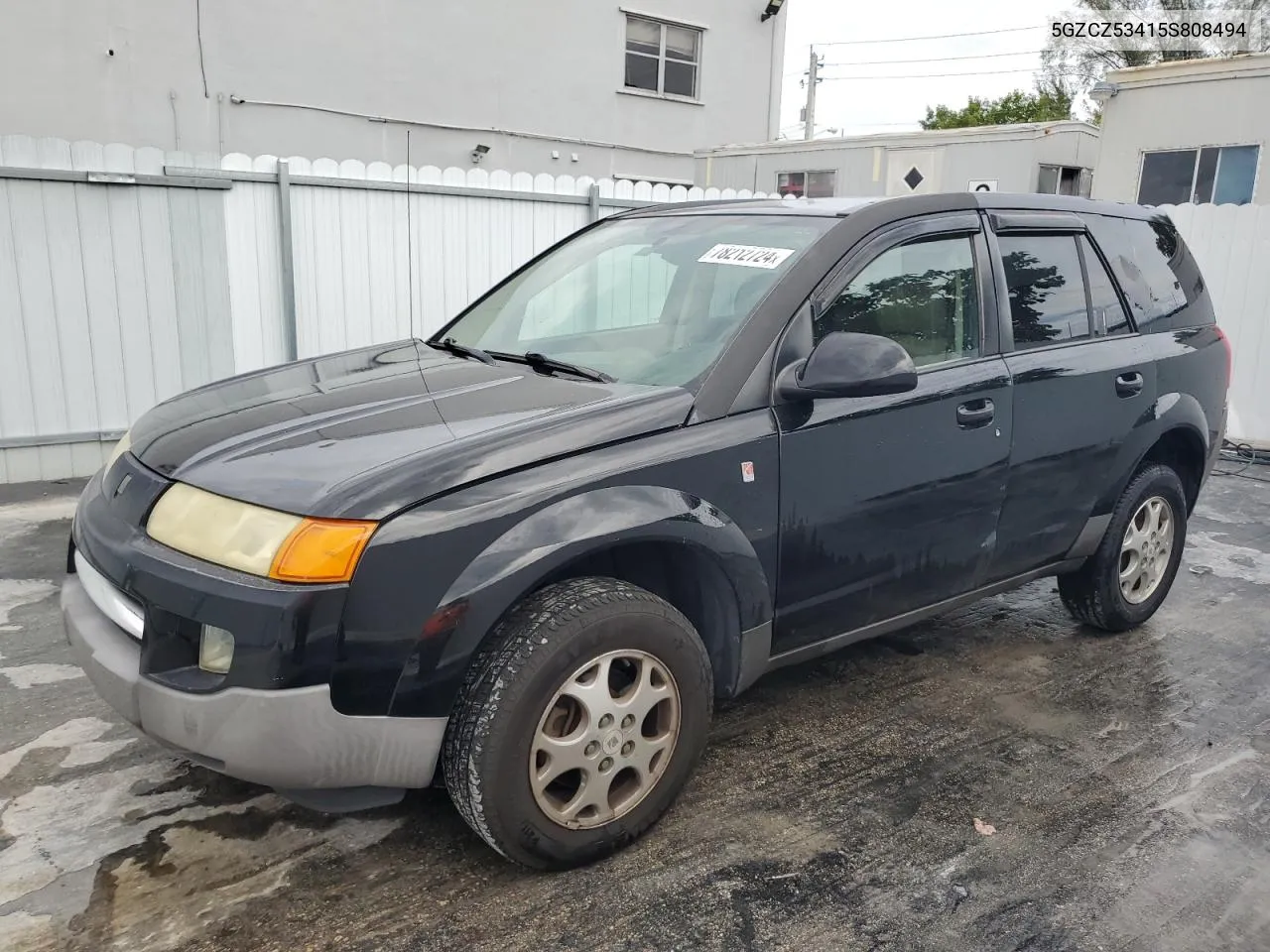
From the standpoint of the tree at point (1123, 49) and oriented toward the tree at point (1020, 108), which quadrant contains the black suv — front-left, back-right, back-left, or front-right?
back-left

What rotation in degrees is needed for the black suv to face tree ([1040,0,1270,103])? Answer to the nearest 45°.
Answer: approximately 180°

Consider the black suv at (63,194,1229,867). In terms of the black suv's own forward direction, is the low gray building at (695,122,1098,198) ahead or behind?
behind

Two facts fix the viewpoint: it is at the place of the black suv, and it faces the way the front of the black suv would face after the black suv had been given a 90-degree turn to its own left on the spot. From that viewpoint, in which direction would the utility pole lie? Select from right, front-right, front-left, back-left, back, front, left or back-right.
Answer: back-left

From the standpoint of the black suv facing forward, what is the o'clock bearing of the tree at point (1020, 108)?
The tree is roughly at 5 o'clock from the black suv.

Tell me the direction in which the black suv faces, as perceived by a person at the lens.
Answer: facing the viewer and to the left of the viewer
